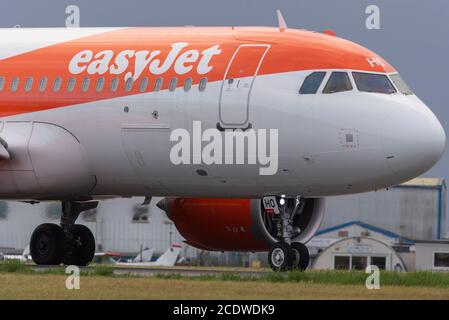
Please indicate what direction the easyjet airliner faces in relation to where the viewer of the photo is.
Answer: facing the viewer and to the right of the viewer
